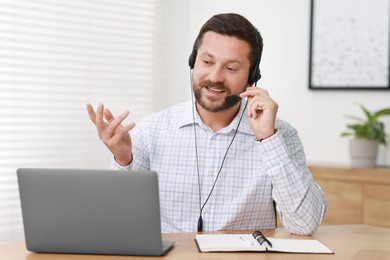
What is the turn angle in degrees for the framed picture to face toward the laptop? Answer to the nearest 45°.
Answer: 0° — it already faces it

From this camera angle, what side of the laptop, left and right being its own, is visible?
back

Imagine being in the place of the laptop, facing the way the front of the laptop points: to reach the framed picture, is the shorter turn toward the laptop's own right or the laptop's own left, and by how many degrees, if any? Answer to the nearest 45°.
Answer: approximately 45° to the laptop's own right

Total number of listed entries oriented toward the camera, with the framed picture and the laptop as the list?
1

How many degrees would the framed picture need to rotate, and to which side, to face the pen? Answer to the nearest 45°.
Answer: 0° — it already faces it

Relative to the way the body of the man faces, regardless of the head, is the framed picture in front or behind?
behind

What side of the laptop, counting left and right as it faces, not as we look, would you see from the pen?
right
